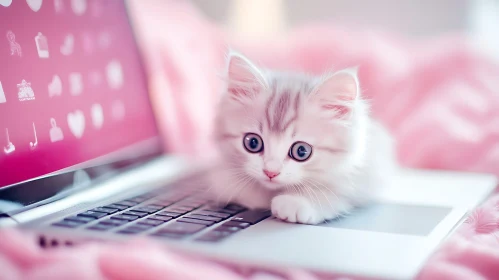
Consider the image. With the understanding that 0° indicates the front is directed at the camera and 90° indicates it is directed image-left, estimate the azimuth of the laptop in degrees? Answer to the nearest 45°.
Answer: approximately 315°

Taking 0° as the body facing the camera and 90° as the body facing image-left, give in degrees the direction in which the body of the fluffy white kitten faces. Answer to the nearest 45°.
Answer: approximately 45°
